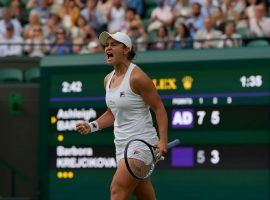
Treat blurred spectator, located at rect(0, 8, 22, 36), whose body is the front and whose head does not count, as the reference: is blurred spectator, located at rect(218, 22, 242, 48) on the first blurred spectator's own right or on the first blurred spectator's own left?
on the first blurred spectator's own left

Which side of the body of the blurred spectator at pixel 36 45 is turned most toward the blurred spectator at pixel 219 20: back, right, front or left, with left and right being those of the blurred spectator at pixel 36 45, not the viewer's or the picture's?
left

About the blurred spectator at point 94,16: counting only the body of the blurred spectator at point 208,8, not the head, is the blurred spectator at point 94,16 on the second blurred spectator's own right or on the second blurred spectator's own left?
on the second blurred spectator's own right
